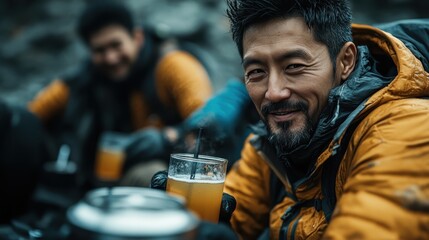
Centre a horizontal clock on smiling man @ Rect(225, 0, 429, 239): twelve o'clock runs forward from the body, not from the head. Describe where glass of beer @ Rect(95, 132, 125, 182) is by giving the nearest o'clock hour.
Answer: The glass of beer is roughly at 3 o'clock from the smiling man.

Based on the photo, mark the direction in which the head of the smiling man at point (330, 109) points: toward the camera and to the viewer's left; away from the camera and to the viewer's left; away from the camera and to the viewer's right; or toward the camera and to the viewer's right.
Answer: toward the camera and to the viewer's left

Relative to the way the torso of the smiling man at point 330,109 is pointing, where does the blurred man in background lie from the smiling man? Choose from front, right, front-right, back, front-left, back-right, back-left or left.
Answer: right

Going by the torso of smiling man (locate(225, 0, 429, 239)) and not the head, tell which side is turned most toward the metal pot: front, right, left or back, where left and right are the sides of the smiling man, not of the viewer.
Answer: front

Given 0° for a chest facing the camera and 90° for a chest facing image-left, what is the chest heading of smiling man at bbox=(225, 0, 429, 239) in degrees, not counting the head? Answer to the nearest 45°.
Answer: approximately 45°
